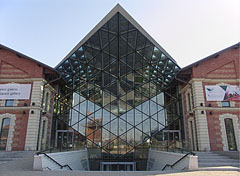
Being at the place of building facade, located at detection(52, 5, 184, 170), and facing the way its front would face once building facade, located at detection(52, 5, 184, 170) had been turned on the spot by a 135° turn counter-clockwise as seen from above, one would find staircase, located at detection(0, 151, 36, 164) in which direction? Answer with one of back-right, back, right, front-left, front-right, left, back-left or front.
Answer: back

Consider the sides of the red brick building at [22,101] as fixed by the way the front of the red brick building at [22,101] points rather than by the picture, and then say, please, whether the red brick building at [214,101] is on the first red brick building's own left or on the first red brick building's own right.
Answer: on the first red brick building's own left

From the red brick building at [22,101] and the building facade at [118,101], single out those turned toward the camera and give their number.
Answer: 2

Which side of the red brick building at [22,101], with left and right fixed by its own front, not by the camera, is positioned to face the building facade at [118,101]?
left

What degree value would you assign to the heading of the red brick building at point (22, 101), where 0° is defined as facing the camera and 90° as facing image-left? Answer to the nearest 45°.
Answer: approximately 0°
